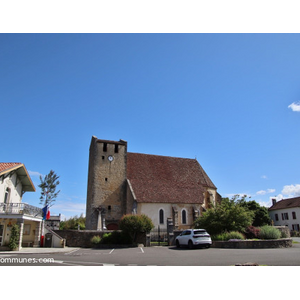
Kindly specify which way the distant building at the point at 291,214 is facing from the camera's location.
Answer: facing the viewer and to the left of the viewer

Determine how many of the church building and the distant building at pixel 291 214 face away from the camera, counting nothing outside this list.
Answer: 0

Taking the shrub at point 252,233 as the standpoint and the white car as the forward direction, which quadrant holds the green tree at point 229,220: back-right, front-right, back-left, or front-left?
front-right

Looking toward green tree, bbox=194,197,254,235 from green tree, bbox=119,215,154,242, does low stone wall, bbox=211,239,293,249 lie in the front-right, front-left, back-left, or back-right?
front-right

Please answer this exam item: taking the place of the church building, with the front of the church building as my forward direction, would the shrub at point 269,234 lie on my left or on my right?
on my left

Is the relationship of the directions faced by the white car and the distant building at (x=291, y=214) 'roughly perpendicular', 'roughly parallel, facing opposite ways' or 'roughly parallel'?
roughly perpendicular

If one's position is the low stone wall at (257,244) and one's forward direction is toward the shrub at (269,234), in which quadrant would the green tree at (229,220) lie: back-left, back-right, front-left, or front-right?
front-left
